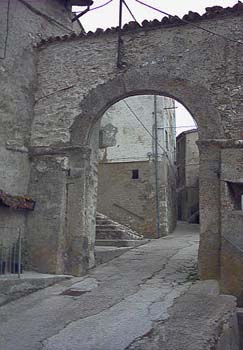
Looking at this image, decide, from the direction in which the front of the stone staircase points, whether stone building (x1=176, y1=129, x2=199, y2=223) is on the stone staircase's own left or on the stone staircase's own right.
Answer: on the stone staircase's own left

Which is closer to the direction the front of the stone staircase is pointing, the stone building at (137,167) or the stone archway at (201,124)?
the stone archway

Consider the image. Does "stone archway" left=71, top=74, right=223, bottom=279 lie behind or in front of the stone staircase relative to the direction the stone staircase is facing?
in front

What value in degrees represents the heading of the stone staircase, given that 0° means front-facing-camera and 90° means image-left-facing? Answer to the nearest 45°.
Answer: approximately 315°
